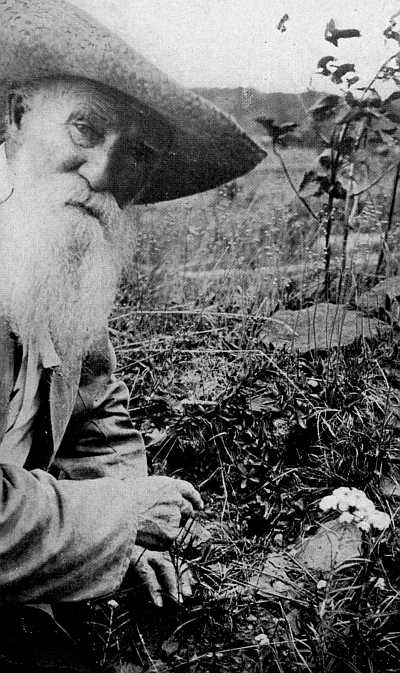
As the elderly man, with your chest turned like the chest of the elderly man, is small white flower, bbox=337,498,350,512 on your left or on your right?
on your left

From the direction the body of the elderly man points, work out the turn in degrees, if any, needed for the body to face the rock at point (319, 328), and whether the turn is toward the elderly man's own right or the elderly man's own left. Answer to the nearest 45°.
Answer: approximately 90° to the elderly man's own left

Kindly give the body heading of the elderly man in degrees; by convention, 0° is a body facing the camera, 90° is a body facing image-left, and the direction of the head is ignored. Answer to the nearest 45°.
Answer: approximately 315°

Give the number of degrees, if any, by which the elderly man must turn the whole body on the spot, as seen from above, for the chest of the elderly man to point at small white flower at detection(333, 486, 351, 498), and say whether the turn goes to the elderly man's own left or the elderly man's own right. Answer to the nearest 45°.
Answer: approximately 45° to the elderly man's own left

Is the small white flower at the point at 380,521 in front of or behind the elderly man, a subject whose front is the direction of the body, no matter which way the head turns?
in front

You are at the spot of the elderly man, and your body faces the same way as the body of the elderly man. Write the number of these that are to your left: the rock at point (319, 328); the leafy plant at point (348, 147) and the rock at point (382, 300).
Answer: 3

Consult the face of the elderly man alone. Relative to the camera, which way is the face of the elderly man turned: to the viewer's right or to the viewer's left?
to the viewer's right

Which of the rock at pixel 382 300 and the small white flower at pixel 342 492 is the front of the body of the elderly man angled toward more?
the small white flower

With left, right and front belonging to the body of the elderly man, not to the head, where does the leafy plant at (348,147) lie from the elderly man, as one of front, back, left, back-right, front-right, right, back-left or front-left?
left

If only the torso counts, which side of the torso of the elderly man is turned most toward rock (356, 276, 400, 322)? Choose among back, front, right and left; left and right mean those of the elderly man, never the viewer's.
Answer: left
